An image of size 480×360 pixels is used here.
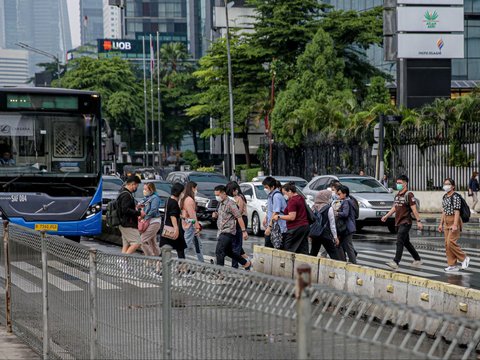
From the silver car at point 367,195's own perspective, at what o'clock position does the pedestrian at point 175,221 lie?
The pedestrian is roughly at 2 o'clock from the silver car.

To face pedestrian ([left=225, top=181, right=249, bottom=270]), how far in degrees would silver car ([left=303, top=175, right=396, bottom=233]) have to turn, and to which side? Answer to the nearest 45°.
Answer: approximately 45° to its right

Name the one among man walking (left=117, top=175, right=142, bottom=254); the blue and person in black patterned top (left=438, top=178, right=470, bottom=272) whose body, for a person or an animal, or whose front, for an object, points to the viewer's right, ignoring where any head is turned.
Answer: the man walking

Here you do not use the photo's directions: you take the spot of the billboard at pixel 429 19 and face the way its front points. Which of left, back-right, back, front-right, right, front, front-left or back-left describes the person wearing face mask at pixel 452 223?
front

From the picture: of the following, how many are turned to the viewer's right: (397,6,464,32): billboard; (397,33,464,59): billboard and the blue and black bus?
0

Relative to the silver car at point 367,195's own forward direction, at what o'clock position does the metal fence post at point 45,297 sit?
The metal fence post is roughly at 2 o'clock from the silver car.

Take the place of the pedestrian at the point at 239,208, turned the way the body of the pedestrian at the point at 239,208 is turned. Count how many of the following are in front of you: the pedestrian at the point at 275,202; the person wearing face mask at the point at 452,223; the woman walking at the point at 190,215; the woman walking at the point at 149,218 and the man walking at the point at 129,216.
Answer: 3

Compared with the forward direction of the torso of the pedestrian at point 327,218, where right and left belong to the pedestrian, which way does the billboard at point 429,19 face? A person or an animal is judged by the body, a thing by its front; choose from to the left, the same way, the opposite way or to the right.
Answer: to the right

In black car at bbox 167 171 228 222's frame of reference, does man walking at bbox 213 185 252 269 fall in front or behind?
in front

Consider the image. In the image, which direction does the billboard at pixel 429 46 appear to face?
toward the camera
